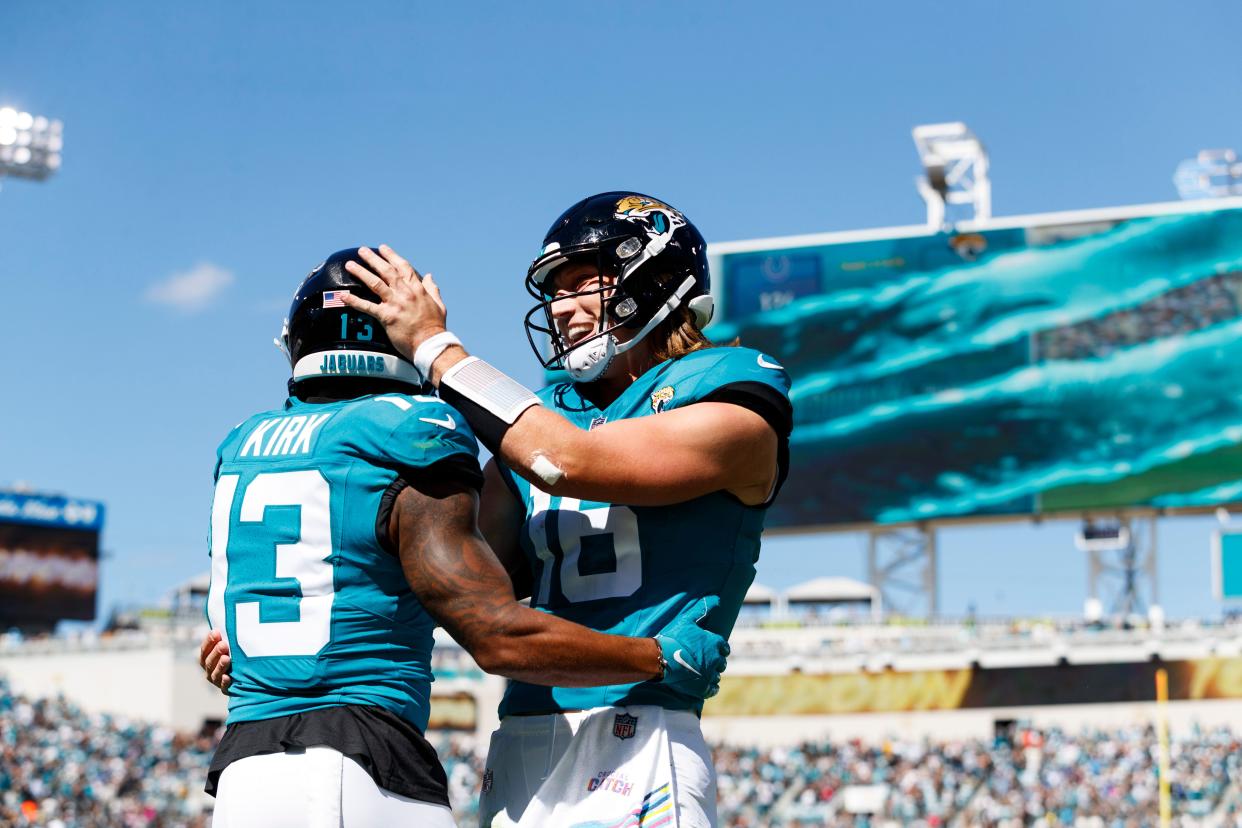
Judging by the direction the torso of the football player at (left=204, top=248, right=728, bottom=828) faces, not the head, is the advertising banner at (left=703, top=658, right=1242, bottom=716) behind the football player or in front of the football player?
in front

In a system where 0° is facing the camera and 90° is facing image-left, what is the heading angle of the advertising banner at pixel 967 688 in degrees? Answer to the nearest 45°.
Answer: approximately 0°

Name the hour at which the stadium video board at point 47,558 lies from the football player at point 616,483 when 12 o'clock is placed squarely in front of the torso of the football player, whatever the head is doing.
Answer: The stadium video board is roughly at 4 o'clock from the football player.

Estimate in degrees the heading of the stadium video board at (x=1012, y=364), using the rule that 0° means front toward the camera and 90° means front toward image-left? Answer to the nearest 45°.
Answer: approximately 0°

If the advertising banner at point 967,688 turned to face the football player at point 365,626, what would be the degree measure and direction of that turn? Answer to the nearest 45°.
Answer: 0° — it already faces them

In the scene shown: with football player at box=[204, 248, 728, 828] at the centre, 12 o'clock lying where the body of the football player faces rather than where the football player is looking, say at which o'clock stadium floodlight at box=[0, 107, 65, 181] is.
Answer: The stadium floodlight is roughly at 10 o'clock from the football player.

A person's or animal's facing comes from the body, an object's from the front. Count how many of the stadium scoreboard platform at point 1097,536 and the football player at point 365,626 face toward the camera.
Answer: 1

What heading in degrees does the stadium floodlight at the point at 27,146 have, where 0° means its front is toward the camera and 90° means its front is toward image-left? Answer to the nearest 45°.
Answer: approximately 315°
